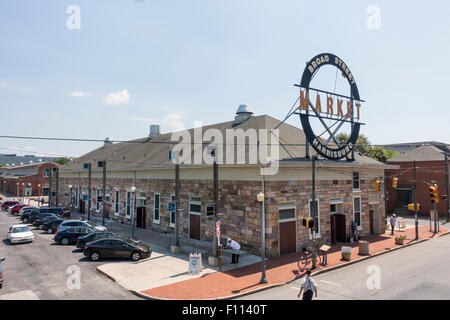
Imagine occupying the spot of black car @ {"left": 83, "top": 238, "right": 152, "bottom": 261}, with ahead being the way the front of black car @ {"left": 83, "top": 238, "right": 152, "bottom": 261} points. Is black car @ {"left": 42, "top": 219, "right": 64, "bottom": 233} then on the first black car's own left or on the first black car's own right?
on the first black car's own left

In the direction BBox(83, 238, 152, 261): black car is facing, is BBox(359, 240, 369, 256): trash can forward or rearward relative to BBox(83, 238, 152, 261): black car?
forward

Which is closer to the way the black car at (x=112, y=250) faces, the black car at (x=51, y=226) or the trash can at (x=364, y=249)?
the trash can

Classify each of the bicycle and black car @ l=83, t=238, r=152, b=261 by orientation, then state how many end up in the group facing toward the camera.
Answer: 0

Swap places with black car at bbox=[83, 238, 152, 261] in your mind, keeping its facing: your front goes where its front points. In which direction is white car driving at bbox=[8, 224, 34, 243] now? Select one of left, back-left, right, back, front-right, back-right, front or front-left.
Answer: back-left

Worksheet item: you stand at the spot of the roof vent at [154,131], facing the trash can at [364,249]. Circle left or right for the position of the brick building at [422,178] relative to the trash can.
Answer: left

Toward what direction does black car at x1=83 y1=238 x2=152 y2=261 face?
to the viewer's right

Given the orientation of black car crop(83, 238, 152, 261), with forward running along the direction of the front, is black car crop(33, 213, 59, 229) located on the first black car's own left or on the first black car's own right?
on the first black car's own left
